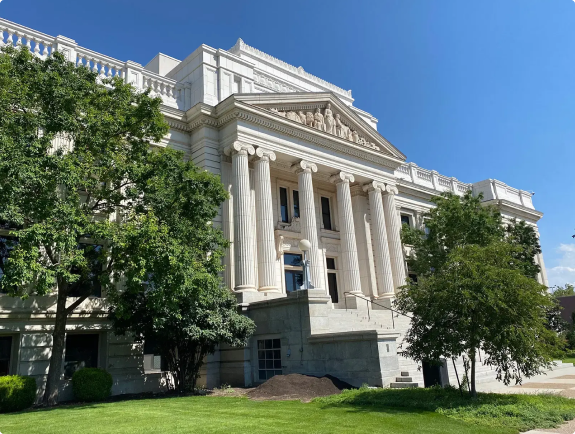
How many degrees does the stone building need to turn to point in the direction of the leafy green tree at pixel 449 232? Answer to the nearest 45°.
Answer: approximately 90° to its left

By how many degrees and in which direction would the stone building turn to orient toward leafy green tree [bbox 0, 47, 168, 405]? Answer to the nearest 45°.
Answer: approximately 90° to its right

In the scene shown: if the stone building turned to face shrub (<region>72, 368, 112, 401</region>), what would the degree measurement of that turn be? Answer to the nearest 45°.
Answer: approximately 90° to its right

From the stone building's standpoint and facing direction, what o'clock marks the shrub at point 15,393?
The shrub is roughly at 3 o'clock from the stone building.

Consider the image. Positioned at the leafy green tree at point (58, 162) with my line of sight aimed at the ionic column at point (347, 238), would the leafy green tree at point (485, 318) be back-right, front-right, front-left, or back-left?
front-right
